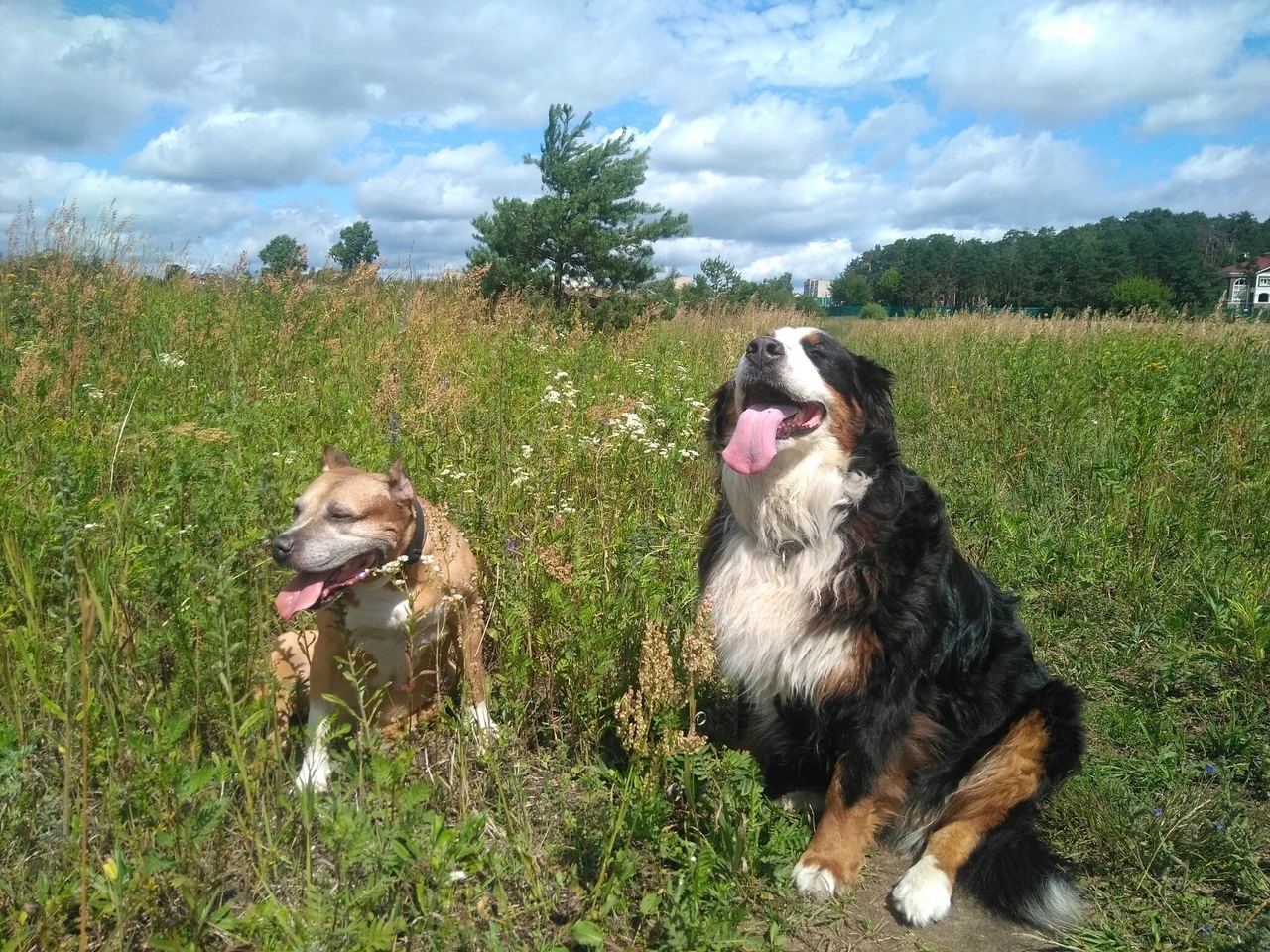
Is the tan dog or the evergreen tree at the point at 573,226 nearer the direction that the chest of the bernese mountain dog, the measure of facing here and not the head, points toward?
the tan dog

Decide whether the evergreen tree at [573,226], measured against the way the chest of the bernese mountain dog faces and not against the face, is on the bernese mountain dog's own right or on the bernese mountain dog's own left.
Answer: on the bernese mountain dog's own right

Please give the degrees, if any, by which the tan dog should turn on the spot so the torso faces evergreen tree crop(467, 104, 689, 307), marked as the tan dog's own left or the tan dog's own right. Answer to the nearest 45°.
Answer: approximately 180°

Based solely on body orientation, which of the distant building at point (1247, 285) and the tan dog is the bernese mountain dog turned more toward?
the tan dog

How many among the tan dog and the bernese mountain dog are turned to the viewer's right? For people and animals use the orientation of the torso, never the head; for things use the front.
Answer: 0

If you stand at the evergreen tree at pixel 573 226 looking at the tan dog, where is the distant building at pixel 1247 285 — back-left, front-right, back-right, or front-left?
back-left

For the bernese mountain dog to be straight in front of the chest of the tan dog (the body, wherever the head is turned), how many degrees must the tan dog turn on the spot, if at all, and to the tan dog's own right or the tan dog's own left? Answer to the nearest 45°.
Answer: approximately 90° to the tan dog's own left

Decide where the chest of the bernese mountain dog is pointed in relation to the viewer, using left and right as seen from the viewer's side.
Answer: facing the viewer and to the left of the viewer

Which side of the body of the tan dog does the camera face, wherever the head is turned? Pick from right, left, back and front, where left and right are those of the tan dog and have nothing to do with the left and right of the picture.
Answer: front

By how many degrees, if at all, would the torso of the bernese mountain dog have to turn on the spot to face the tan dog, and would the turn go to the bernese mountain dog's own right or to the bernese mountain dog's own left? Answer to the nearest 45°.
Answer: approximately 45° to the bernese mountain dog's own right
